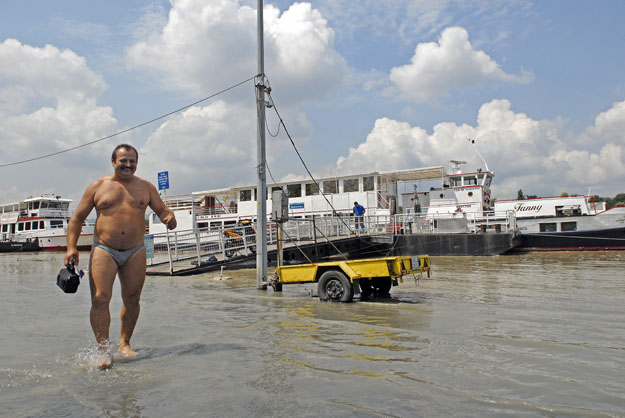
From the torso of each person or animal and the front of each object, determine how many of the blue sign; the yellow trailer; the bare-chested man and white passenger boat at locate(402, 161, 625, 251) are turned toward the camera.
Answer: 2

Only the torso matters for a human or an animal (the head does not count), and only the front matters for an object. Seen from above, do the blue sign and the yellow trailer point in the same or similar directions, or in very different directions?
very different directions

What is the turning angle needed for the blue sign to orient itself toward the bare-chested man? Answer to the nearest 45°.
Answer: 0° — it already faces them

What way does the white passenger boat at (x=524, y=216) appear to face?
to the viewer's right

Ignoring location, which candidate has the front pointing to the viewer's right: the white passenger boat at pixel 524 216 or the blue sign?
the white passenger boat

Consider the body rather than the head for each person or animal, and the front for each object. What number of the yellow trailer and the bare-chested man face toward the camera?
1

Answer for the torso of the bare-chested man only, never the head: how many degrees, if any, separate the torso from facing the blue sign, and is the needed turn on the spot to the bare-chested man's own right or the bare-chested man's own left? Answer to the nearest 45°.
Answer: approximately 180°

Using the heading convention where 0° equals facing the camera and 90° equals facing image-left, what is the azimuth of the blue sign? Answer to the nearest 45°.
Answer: approximately 0°
